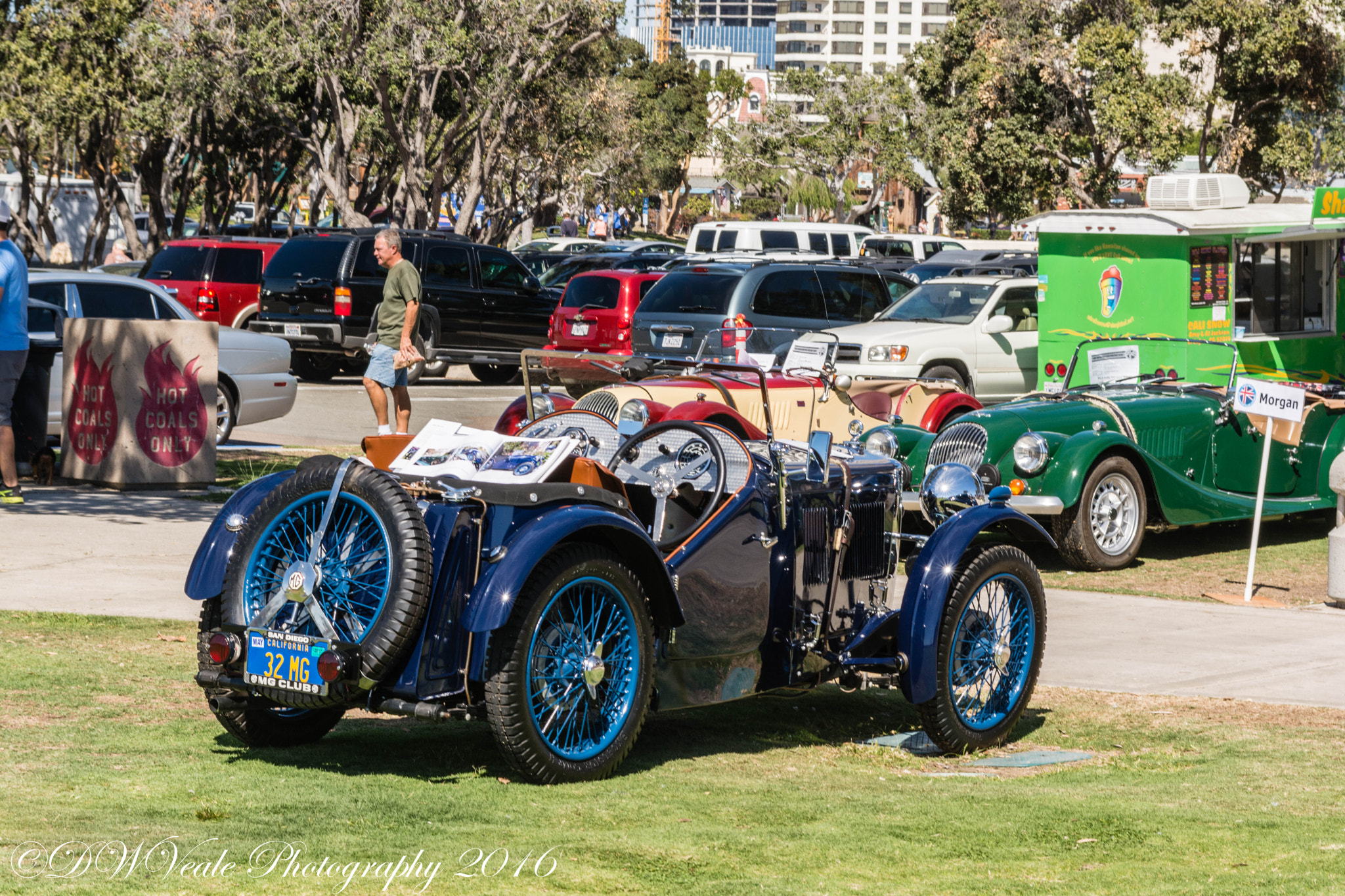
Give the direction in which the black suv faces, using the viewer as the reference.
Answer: facing away from the viewer and to the right of the viewer

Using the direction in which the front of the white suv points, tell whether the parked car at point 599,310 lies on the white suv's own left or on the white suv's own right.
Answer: on the white suv's own right

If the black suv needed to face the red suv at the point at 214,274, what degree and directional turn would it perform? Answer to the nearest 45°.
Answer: approximately 135° to its left

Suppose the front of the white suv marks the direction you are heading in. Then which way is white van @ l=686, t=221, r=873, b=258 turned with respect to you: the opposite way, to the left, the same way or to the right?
the opposite way

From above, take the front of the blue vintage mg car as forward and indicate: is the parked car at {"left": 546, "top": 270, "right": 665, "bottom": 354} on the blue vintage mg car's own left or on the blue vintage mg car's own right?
on the blue vintage mg car's own left

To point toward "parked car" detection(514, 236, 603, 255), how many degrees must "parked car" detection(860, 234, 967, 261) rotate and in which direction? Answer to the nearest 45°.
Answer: approximately 90° to its left

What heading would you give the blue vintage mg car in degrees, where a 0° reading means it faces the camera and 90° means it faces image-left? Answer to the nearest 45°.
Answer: approximately 225°

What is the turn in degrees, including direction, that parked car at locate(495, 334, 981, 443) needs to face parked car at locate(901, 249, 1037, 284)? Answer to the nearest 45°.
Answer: approximately 135° to its right
